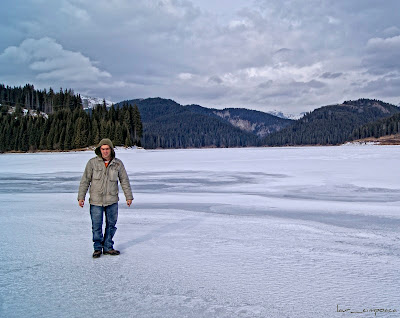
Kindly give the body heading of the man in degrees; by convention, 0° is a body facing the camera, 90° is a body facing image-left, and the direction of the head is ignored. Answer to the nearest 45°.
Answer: approximately 0°
